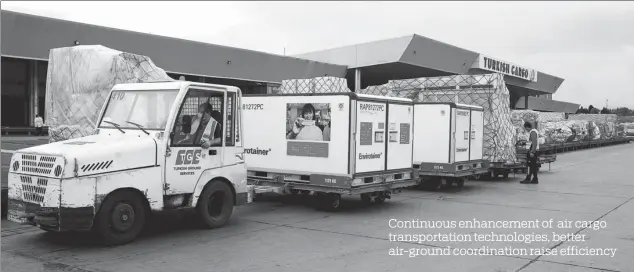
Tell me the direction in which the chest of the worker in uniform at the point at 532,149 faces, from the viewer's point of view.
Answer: to the viewer's left

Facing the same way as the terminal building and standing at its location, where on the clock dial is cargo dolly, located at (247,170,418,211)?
The cargo dolly is roughly at 1 o'clock from the terminal building.

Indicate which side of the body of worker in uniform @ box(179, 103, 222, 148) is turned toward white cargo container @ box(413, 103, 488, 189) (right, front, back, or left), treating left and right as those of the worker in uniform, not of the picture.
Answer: back

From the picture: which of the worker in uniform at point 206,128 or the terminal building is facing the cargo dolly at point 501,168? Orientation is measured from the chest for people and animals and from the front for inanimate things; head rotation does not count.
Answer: the terminal building

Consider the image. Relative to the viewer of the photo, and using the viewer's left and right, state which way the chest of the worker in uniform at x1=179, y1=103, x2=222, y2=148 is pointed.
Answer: facing the viewer and to the left of the viewer

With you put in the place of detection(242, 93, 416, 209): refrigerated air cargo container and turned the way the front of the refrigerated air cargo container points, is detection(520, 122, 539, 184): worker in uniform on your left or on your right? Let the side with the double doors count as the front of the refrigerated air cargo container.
on your left
